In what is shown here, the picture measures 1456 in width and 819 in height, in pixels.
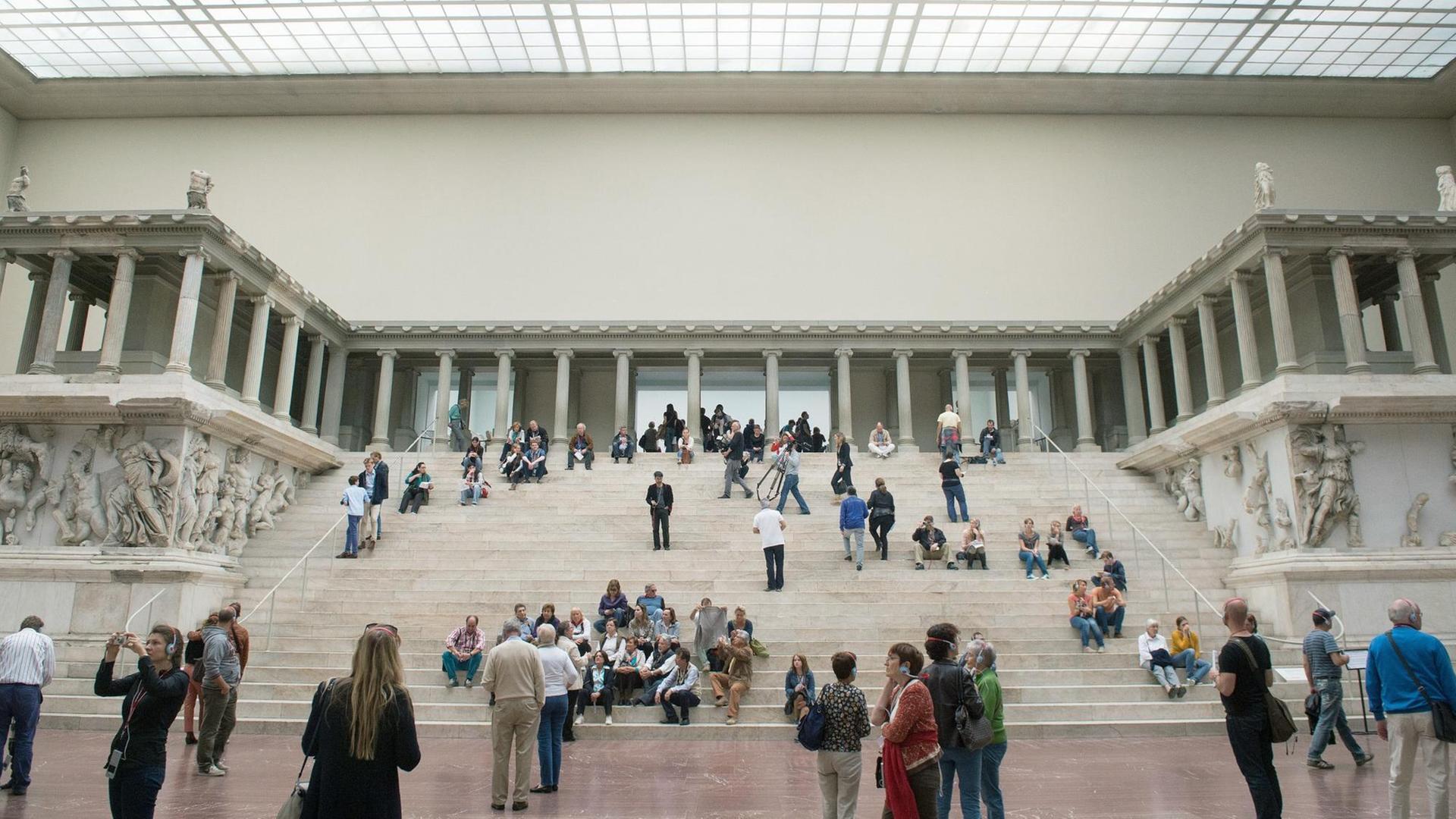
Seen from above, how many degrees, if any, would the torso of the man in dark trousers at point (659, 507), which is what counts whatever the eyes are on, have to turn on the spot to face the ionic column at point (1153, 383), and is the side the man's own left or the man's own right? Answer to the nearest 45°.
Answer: approximately 135° to the man's own left

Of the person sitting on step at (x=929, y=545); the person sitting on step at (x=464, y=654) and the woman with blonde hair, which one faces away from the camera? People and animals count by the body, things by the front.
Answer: the woman with blonde hair

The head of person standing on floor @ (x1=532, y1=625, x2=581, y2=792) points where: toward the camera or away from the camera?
away from the camera

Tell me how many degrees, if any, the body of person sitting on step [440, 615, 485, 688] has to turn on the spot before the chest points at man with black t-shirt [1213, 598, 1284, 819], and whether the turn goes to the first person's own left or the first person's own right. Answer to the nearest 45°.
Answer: approximately 45° to the first person's own left

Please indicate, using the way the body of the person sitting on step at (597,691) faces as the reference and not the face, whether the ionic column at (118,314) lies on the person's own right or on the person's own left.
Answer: on the person's own right

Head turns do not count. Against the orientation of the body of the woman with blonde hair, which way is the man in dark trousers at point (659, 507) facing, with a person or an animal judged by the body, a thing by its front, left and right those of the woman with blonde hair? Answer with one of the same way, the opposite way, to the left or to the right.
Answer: the opposite way

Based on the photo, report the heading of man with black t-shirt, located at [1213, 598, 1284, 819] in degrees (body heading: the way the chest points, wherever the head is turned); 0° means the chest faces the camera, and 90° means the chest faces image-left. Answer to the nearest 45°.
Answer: approximately 135°

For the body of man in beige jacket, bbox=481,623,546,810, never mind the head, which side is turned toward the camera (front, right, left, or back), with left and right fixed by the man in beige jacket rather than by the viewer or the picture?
back

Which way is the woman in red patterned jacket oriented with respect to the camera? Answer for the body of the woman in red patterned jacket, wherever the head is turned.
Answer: to the viewer's left

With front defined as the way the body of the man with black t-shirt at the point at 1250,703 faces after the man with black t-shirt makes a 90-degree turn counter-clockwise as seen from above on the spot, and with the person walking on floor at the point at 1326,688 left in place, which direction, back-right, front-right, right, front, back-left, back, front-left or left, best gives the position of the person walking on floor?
back-right
